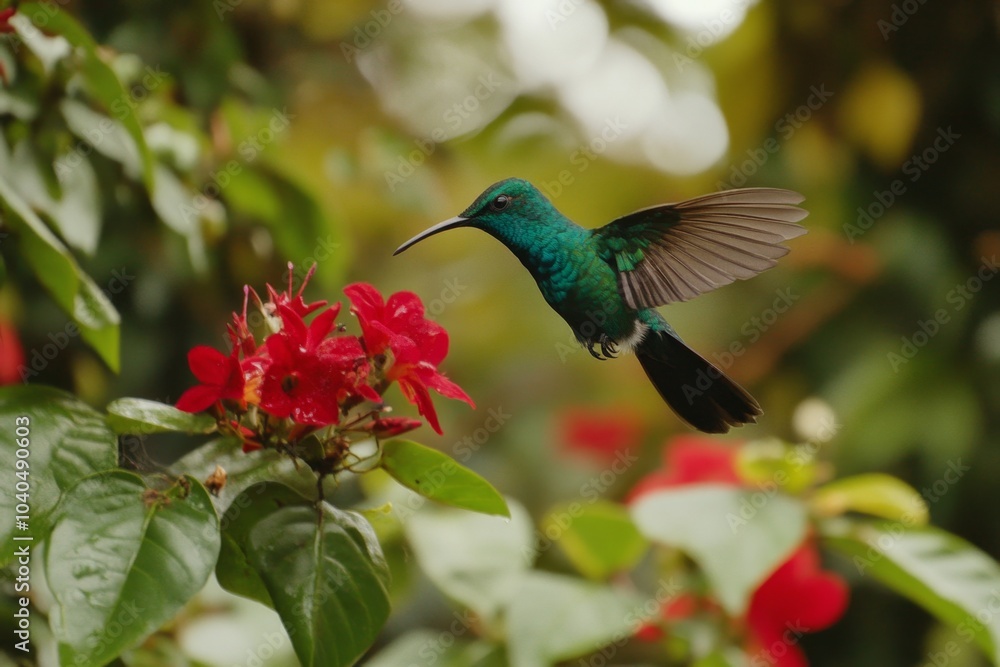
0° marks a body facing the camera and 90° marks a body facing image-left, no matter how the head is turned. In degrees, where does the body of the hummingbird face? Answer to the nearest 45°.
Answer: approximately 90°

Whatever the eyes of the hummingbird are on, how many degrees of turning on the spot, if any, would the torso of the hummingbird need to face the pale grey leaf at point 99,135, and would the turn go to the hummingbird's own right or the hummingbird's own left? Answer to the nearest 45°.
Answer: approximately 45° to the hummingbird's own right

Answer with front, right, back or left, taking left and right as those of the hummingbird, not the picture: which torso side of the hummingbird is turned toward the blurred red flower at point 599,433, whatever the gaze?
right
